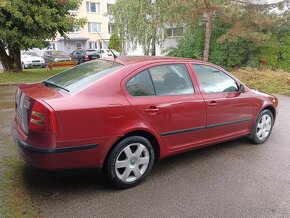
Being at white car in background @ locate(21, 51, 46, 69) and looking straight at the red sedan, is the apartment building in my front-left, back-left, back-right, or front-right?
back-left

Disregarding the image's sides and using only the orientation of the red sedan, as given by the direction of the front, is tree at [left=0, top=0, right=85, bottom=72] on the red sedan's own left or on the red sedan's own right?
on the red sedan's own left

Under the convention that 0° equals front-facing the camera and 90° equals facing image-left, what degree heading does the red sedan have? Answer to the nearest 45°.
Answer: approximately 225°

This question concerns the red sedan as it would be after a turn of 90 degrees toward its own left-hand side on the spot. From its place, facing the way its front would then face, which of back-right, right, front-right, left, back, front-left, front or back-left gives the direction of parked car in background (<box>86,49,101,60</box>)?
front-right

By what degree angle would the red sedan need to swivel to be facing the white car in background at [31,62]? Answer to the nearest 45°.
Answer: approximately 90° to its left

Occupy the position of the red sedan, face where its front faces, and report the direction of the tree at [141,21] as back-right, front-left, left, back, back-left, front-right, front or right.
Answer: front-left

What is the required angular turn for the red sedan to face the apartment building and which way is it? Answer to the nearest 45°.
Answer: approximately 45° to its left

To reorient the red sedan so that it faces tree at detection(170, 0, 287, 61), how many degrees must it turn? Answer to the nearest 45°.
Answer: approximately 45° to its left

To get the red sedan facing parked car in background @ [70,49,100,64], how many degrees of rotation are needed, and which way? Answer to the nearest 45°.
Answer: approximately 45° to its left
